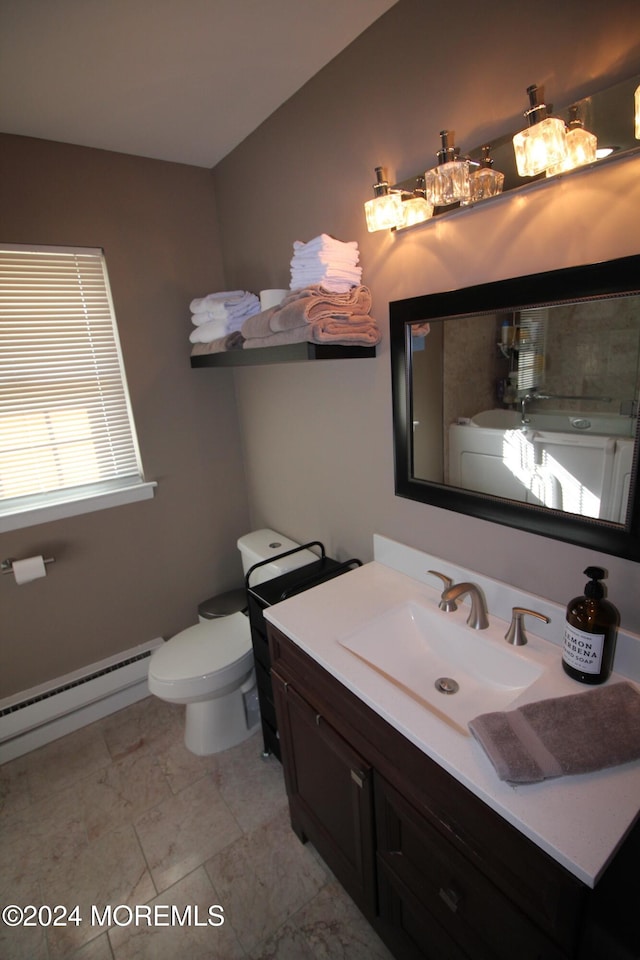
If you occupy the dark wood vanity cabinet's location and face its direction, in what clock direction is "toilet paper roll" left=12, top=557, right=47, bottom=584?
The toilet paper roll is roughly at 2 o'clock from the dark wood vanity cabinet.

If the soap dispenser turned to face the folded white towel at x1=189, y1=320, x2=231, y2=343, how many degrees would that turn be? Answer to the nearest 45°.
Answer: approximately 45° to its right

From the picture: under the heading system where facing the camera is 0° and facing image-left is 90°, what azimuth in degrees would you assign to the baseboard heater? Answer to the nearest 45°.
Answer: approximately 315°

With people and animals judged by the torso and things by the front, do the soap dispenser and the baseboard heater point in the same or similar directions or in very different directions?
very different directions
